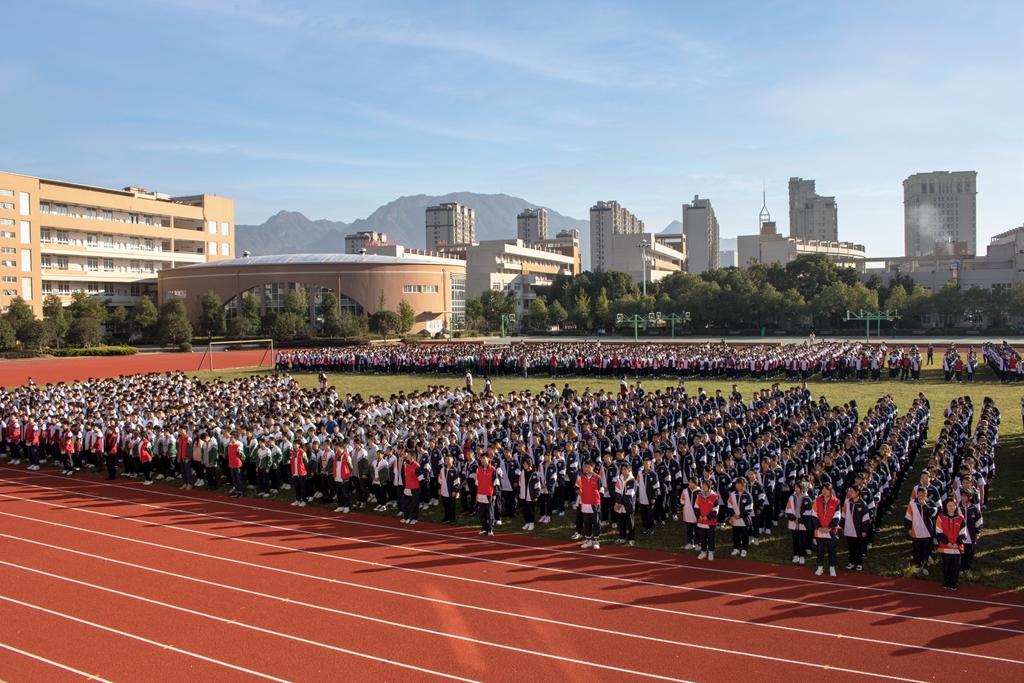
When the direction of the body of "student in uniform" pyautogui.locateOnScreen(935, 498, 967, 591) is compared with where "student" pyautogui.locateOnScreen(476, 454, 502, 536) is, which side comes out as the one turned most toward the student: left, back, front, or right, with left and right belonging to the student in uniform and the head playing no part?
right

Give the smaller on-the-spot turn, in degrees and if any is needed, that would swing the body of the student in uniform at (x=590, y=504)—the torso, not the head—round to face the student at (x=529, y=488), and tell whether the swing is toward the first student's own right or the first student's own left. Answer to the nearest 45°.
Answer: approximately 135° to the first student's own right

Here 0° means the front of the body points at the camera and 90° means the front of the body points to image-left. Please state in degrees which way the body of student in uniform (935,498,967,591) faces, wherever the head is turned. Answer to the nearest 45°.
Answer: approximately 0°

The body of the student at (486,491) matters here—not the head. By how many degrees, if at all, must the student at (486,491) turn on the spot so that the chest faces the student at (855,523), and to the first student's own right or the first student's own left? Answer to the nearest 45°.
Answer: approximately 45° to the first student's own left

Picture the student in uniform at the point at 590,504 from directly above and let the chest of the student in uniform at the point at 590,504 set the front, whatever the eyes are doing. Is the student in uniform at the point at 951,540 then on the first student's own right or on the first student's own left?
on the first student's own left
